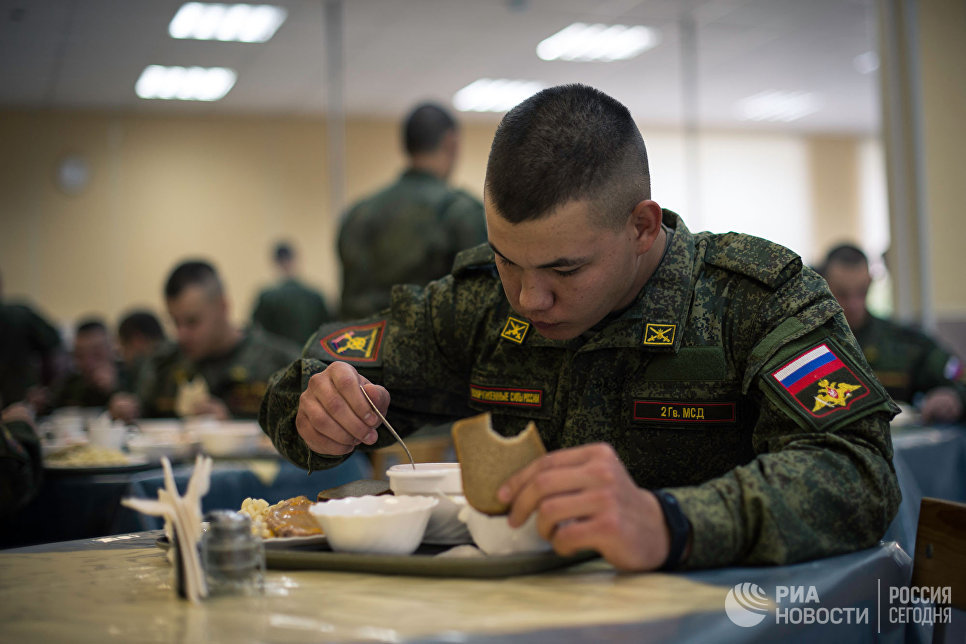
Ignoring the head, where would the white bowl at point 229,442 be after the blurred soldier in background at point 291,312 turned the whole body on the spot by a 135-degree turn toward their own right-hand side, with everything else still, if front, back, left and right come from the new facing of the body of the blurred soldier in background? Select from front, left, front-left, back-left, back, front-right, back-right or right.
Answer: front-right

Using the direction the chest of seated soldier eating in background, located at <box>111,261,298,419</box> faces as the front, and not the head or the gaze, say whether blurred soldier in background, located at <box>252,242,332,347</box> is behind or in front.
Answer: behind

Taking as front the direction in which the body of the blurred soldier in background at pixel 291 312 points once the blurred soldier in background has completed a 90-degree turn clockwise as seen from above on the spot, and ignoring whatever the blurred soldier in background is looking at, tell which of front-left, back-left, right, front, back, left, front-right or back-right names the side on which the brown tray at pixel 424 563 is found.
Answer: right

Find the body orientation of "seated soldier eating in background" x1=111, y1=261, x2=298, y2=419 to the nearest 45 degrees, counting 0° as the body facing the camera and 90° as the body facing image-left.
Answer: approximately 45°

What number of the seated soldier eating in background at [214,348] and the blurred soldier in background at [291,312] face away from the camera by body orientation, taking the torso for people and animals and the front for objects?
1

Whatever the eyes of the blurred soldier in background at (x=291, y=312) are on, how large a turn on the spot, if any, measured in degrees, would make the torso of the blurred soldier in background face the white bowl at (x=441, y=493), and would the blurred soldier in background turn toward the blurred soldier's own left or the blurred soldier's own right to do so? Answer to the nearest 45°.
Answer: approximately 180°

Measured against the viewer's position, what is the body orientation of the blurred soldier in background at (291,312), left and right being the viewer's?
facing away from the viewer

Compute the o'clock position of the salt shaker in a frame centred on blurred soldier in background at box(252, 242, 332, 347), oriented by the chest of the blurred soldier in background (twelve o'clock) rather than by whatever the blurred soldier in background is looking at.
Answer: The salt shaker is roughly at 6 o'clock from the blurred soldier in background.

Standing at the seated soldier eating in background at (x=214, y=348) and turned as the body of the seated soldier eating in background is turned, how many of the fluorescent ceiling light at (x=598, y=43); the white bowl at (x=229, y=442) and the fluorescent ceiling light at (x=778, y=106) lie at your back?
2

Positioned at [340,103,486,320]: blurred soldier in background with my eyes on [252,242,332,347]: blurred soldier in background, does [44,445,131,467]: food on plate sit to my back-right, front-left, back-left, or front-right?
back-left

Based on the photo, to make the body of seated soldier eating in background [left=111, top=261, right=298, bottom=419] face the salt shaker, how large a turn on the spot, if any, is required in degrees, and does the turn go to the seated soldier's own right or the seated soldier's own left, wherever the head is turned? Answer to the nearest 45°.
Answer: approximately 45° to the seated soldier's own left

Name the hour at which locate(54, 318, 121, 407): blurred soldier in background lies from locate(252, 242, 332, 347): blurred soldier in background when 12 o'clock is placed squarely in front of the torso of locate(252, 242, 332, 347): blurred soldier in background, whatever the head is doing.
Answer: locate(54, 318, 121, 407): blurred soldier in background is roughly at 7 o'clock from locate(252, 242, 332, 347): blurred soldier in background.

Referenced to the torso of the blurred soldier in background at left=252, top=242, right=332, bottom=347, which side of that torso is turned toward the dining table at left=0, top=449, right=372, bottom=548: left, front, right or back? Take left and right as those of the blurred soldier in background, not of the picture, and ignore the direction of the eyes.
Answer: back

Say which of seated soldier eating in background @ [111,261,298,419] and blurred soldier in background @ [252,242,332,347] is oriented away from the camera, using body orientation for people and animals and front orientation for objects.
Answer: the blurred soldier in background
